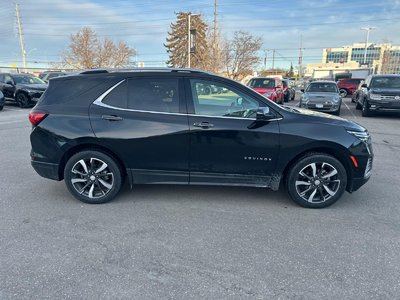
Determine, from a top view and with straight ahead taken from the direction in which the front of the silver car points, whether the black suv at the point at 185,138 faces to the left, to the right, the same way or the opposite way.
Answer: to the left

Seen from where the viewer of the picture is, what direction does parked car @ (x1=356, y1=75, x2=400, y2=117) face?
facing the viewer

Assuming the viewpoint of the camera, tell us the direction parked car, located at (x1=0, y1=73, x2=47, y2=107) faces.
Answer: facing the viewer and to the right of the viewer

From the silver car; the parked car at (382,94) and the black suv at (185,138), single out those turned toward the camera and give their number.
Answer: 2

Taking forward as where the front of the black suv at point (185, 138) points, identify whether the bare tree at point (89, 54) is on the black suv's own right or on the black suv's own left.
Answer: on the black suv's own left

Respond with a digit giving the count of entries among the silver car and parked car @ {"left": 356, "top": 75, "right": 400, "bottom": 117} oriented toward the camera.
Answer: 2

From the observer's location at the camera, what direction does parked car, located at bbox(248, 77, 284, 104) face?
facing the viewer and to the left of the viewer

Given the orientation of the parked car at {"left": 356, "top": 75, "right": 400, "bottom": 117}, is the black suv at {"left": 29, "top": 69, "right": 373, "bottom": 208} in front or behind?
in front

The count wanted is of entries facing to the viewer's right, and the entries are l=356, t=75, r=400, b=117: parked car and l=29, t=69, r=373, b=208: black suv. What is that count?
1

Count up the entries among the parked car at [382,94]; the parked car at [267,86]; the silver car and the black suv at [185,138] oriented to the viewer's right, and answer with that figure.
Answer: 1

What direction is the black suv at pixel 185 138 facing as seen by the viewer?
to the viewer's right

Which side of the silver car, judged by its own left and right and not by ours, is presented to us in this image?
front

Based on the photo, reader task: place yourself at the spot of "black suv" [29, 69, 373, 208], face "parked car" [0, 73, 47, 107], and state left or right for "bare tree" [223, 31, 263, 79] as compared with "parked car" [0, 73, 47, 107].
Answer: right
